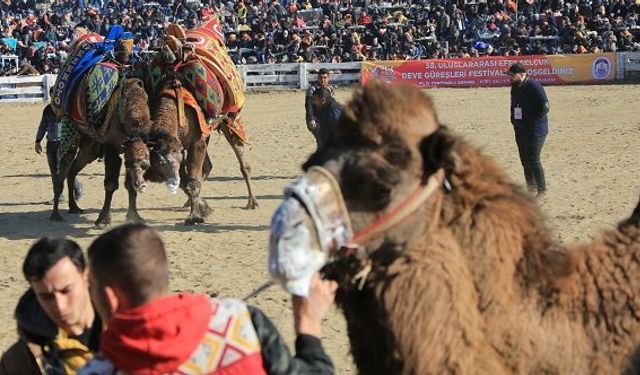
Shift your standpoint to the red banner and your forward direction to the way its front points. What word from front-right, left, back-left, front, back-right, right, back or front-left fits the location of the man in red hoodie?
front

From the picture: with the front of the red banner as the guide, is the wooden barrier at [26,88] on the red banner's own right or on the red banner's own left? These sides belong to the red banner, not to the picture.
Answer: on the red banner's own right

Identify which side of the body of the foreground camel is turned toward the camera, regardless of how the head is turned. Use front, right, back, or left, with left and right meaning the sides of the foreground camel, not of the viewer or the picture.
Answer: left

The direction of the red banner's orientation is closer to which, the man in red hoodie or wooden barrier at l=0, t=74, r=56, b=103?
the man in red hoodie

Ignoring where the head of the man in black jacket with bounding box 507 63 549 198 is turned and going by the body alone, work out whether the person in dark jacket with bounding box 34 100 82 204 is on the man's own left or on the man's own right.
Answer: on the man's own right

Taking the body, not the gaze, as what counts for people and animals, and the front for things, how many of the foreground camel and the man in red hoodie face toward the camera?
0

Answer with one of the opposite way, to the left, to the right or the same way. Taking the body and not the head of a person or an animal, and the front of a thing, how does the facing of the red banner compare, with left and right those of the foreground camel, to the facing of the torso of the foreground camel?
to the left

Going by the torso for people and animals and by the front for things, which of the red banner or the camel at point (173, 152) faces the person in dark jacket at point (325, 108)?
the red banner

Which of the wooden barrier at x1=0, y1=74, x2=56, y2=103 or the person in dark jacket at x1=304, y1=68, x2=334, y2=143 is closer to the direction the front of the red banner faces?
the person in dark jacket

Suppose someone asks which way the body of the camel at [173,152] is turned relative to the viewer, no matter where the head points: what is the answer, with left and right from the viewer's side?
facing the viewer and to the left of the viewer

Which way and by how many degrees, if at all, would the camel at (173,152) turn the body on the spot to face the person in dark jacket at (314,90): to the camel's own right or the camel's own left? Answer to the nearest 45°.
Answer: approximately 180°

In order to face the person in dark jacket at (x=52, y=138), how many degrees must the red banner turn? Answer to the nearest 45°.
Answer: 0° — it already faces them

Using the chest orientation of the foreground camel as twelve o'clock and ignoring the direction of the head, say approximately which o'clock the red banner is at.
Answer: The red banner is roughly at 3 o'clock from the foreground camel.

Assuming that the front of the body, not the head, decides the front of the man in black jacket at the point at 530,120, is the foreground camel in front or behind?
in front

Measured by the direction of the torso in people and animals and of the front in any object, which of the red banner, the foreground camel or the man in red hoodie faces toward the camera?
the red banner

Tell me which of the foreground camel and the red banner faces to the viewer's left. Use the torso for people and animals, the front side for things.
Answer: the foreground camel

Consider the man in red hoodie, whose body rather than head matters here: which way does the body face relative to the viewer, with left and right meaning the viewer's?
facing away from the viewer and to the left of the viewer
